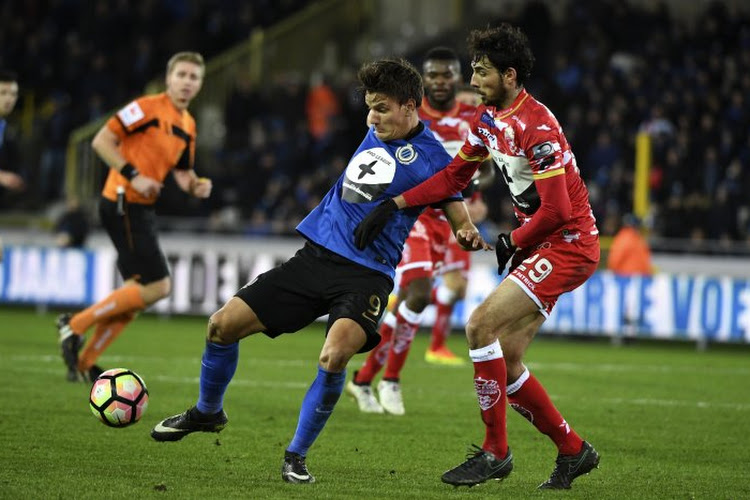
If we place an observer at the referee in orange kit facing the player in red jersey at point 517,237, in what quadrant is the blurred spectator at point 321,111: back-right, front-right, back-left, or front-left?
back-left

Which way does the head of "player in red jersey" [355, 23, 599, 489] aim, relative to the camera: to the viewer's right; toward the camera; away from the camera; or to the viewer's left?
to the viewer's left

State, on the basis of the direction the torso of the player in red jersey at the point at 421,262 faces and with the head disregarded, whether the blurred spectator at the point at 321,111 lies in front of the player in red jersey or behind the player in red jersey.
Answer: behind

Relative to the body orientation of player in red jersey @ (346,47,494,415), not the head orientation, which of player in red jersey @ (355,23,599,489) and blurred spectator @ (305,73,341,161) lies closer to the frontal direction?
the player in red jersey

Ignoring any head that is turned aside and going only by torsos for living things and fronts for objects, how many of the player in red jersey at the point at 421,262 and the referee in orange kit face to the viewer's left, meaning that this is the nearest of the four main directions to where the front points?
0

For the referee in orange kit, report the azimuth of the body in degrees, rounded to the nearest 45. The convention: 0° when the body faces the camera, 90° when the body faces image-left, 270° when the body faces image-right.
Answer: approximately 315°

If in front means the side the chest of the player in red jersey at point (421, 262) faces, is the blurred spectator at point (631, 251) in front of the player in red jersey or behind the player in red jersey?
behind

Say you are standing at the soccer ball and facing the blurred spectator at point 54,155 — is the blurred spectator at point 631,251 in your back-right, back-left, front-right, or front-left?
front-right

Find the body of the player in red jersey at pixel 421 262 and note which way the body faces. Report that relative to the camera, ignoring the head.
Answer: toward the camera

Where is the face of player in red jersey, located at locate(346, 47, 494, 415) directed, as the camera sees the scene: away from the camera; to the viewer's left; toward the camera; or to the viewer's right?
toward the camera

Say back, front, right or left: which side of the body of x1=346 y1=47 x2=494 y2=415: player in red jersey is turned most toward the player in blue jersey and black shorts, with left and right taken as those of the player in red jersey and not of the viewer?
front

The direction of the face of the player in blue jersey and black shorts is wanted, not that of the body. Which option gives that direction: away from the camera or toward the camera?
toward the camera
